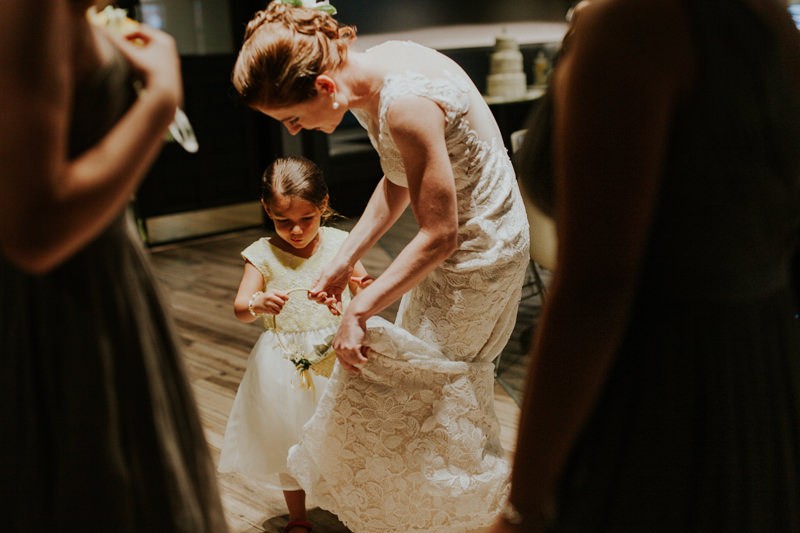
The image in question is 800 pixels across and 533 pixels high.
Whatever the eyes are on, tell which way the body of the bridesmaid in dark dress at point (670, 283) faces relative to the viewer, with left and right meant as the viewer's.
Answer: facing away from the viewer and to the left of the viewer

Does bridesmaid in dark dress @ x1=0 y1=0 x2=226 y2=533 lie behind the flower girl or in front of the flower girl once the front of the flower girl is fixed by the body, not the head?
in front

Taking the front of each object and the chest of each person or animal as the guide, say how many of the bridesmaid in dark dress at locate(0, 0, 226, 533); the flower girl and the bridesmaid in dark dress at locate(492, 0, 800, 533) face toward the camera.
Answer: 1

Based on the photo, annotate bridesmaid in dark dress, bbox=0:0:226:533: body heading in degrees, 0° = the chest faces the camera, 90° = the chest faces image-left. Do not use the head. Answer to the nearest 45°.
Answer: approximately 270°

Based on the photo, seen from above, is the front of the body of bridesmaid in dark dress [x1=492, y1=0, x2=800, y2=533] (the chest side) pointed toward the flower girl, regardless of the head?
yes

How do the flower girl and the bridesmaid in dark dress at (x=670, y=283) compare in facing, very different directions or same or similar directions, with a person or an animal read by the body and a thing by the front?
very different directions

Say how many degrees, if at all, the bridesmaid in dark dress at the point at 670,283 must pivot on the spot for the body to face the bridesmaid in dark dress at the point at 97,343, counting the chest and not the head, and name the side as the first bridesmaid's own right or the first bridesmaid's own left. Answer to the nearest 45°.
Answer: approximately 45° to the first bridesmaid's own left

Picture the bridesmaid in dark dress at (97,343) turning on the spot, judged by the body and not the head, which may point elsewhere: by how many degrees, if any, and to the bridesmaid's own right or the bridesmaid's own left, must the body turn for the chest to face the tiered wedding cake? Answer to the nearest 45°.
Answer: approximately 45° to the bridesmaid's own left

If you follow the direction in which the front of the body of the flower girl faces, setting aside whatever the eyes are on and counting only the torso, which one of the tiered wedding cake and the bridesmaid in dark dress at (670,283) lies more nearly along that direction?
the bridesmaid in dark dress

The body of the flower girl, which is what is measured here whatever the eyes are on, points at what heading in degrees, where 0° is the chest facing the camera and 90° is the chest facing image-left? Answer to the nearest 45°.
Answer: approximately 0°

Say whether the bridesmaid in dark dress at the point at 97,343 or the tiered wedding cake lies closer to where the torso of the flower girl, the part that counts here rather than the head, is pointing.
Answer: the bridesmaid in dark dress

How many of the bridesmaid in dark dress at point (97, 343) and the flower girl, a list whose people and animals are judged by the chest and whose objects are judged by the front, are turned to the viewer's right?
1

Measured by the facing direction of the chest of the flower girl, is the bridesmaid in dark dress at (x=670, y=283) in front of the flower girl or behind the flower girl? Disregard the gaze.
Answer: in front

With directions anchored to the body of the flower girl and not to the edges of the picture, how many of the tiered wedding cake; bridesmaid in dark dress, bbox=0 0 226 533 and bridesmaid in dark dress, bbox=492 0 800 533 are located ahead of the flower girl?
2
